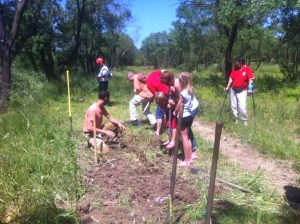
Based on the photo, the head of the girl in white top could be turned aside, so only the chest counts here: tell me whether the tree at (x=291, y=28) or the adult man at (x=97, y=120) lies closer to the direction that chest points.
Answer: the adult man

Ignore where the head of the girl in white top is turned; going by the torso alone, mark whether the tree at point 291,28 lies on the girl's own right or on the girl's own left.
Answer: on the girl's own right

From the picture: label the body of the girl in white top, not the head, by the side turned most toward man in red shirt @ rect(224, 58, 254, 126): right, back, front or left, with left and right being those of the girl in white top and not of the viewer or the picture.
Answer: right

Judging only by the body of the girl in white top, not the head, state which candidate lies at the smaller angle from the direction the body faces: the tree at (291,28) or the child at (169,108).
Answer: the child

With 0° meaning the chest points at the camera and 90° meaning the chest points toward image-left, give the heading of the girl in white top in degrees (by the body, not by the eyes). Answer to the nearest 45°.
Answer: approximately 90°
